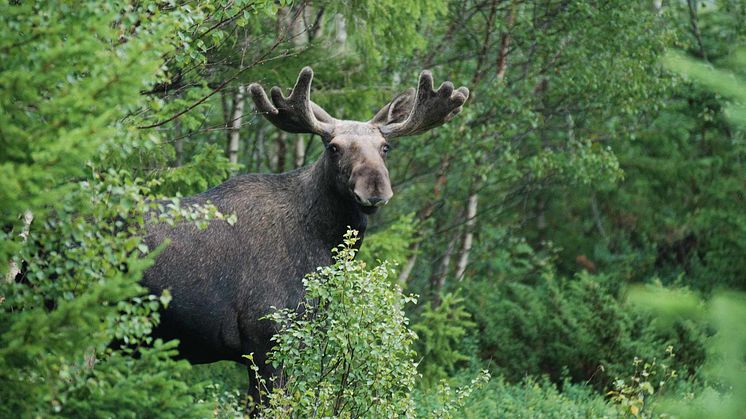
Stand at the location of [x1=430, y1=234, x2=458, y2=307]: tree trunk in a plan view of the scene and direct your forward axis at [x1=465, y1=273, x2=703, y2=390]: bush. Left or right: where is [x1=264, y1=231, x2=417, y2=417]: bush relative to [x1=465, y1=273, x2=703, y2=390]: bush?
right

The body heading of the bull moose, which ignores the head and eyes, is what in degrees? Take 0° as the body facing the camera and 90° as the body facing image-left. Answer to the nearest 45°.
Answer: approximately 315°

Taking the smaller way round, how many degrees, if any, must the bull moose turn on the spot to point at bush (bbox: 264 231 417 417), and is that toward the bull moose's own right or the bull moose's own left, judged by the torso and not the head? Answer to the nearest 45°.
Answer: approximately 45° to the bull moose's own right
